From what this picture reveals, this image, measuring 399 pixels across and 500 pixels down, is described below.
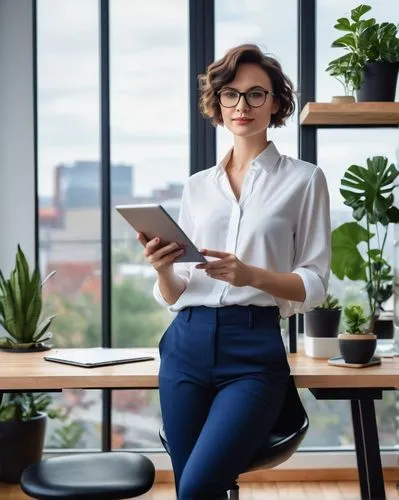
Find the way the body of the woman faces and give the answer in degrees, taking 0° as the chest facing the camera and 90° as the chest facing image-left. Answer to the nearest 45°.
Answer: approximately 45°

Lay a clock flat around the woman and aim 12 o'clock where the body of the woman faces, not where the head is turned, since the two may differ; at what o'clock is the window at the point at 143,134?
The window is roughly at 4 o'clock from the woman.

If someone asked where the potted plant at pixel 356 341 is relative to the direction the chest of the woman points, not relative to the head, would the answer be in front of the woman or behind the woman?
behind

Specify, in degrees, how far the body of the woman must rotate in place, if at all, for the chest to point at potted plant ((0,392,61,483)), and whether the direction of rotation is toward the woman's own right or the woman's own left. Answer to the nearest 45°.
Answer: approximately 90° to the woman's own right

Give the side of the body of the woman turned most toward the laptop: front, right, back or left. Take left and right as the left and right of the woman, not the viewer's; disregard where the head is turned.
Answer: right

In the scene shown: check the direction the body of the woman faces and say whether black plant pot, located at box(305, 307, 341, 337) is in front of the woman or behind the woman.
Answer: behind
